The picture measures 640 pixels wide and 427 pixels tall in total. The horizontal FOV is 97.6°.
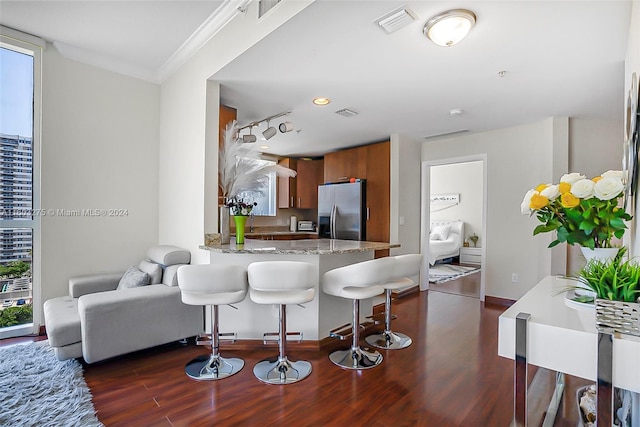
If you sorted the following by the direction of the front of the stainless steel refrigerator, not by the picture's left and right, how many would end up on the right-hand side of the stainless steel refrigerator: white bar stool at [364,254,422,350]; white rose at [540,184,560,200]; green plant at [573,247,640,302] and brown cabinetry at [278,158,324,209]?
1

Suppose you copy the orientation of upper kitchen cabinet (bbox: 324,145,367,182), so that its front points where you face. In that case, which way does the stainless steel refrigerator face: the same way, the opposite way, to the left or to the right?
the same way

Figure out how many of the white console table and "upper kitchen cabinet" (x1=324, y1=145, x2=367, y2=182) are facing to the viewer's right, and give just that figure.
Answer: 0

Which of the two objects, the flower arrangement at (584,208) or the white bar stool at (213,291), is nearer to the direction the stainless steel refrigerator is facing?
the white bar stool

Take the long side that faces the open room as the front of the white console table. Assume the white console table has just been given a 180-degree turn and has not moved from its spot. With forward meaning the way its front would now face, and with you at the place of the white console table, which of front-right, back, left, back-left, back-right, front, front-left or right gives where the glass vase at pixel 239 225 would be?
back-left

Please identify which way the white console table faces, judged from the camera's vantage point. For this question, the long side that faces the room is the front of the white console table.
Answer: facing the viewer and to the left of the viewer

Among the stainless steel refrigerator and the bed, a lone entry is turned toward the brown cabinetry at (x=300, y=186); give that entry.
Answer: the bed

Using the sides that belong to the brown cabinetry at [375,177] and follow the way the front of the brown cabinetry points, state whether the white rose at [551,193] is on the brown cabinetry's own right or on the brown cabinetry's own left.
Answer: on the brown cabinetry's own left

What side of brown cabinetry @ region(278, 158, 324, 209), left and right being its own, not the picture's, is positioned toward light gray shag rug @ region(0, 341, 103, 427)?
front

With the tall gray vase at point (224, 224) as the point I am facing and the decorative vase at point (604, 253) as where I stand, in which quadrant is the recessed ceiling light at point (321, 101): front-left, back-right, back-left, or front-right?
front-right

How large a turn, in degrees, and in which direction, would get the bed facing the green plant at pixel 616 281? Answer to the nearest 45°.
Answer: approximately 45° to its left

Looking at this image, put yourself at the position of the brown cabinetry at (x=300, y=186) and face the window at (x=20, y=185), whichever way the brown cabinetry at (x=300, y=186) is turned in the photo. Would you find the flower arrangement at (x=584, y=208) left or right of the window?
left

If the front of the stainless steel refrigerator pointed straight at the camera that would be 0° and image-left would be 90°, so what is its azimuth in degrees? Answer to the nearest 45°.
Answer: approximately 45°

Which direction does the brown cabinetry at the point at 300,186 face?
toward the camera

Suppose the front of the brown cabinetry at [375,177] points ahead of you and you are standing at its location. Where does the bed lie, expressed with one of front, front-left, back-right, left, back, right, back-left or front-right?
back

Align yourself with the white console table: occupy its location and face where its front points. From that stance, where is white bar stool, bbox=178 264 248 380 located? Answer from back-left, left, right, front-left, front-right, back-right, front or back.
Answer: front-right
